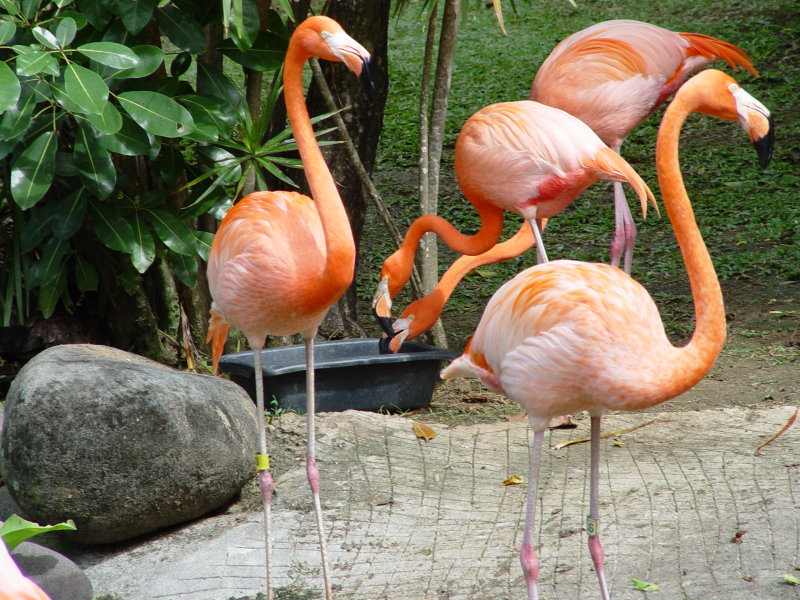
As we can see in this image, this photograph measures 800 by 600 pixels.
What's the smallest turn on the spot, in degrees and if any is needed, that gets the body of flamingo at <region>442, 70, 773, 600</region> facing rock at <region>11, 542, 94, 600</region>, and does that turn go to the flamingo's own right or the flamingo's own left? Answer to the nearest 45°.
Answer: approximately 180°

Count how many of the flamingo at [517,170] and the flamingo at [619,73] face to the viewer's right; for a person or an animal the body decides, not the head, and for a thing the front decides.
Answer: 0

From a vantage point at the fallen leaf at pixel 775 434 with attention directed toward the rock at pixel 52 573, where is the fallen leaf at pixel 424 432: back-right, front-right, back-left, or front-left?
front-right

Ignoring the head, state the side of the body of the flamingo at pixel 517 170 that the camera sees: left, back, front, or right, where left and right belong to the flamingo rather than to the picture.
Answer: left

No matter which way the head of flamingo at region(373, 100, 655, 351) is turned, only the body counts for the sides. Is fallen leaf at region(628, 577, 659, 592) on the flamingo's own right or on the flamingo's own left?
on the flamingo's own left

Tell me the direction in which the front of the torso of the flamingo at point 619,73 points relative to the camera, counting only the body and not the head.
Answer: to the viewer's left

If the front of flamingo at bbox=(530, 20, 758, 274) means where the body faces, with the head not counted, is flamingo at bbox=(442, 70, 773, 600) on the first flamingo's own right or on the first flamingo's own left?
on the first flamingo's own left

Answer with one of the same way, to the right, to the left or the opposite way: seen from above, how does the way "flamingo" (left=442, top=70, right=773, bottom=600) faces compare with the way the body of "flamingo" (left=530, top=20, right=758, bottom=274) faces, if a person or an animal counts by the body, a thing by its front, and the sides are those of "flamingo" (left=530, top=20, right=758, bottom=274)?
the opposite way

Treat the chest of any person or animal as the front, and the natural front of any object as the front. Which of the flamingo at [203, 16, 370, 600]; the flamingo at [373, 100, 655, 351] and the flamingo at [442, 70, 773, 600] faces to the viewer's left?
the flamingo at [373, 100, 655, 351]

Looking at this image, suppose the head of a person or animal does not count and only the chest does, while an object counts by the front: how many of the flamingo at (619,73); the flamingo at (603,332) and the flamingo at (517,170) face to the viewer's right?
1

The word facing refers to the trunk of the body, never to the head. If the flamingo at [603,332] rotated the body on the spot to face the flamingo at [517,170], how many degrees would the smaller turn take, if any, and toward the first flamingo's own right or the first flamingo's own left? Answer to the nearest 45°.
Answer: approximately 90° to the first flamingo's own left

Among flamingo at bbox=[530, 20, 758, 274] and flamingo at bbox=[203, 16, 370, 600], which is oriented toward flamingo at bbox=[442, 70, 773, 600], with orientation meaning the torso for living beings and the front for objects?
flamingo at bbox=[203, 16, 370, 600]
